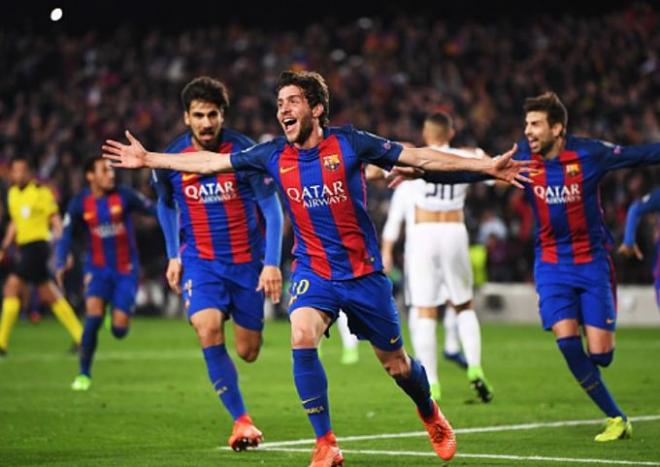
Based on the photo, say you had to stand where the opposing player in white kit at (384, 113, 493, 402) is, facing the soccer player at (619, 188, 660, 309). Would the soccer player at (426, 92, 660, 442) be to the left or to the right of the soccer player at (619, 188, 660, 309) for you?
right

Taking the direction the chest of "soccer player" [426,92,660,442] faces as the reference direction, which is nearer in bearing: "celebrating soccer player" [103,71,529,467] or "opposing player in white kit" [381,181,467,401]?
the celebrating soccer player

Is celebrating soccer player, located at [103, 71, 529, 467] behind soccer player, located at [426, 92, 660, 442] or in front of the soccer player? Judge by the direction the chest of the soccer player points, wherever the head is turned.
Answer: in front

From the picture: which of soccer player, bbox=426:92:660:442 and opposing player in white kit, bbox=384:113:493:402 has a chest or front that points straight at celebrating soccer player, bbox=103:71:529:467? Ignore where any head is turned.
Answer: the soccer player

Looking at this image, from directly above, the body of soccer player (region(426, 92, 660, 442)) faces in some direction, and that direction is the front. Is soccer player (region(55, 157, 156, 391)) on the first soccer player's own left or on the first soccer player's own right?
on the first soccer player's own right

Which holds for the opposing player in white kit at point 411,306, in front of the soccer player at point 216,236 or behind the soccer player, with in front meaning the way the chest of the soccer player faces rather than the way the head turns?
behind

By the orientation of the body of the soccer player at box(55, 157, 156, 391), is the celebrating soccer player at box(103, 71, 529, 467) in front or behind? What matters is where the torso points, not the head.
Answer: in front

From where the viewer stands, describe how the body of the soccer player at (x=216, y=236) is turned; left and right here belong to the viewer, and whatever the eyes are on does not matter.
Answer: facing the viewer

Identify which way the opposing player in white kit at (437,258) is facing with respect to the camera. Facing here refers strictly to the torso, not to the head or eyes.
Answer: away from the camera

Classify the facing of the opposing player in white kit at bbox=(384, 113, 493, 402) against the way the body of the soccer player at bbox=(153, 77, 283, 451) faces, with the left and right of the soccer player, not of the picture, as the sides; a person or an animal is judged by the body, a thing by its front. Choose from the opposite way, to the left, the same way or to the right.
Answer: the opposite way

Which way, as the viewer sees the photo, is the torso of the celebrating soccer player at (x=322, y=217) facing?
toward the camera
